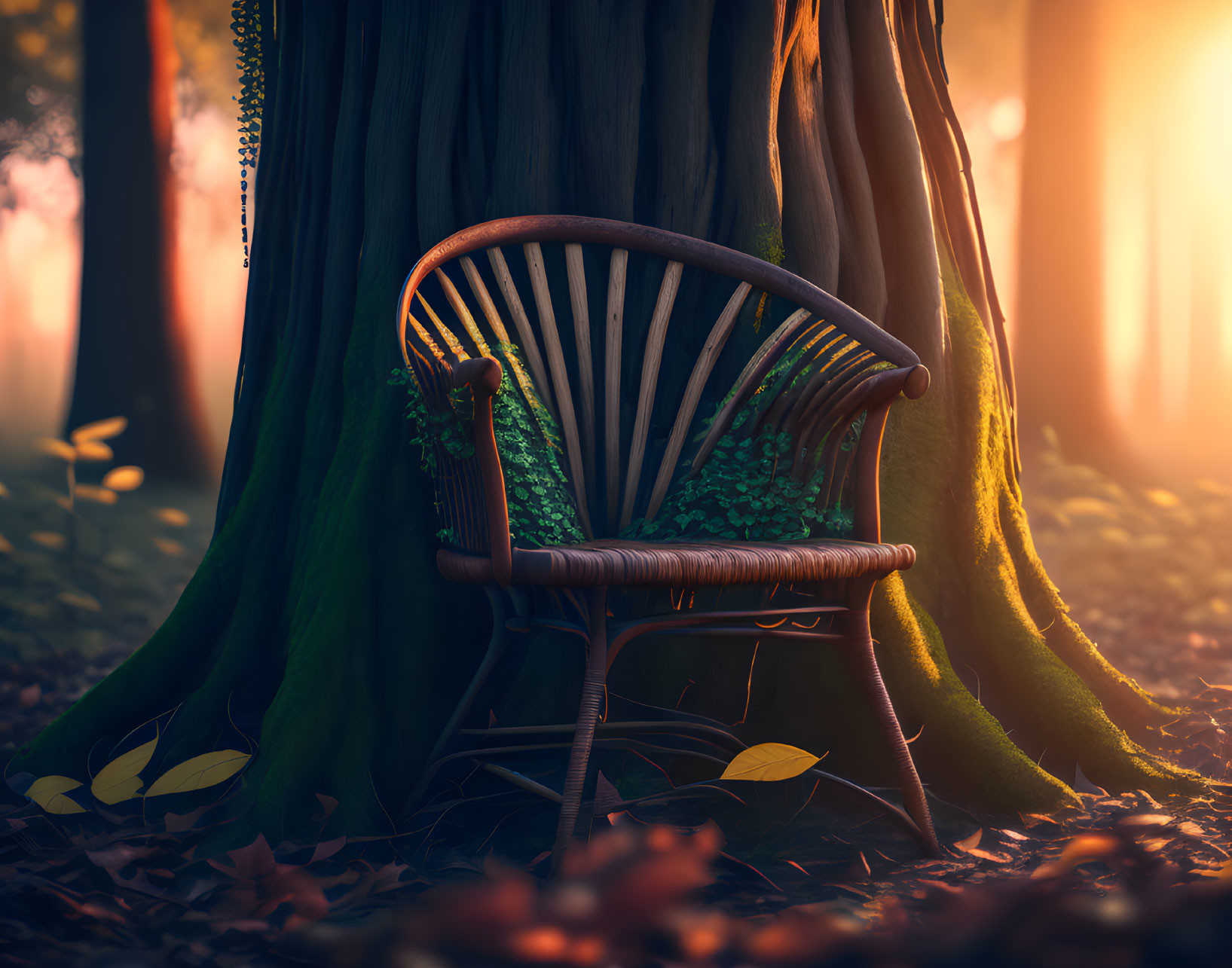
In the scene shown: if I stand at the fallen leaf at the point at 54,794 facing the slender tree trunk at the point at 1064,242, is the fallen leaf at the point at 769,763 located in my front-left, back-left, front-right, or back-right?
front-right

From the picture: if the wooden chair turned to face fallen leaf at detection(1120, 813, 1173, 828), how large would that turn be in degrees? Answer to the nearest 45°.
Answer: approximately 45° to its left

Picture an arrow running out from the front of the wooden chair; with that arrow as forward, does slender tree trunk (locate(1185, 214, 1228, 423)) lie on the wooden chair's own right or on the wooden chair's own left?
on the wooden chair's own left

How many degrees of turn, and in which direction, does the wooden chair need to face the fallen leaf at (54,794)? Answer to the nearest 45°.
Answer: approximately 135° to its right

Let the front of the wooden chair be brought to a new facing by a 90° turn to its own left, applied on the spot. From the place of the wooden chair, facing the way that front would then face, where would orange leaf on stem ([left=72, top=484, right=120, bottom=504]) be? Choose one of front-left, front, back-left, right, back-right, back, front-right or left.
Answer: left

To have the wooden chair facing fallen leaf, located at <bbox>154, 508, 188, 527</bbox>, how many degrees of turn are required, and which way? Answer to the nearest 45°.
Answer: approximately 180°

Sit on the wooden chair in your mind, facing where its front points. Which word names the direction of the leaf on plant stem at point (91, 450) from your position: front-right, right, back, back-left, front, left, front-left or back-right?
back

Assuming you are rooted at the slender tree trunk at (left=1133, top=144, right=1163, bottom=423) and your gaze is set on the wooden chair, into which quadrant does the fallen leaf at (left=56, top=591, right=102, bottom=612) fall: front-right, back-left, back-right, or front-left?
front-right

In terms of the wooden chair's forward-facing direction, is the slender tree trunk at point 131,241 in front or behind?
behind

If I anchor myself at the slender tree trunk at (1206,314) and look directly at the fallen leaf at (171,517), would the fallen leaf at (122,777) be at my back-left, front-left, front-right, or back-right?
front-left

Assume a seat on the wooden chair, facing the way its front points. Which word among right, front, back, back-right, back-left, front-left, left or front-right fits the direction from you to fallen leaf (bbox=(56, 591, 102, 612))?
back
